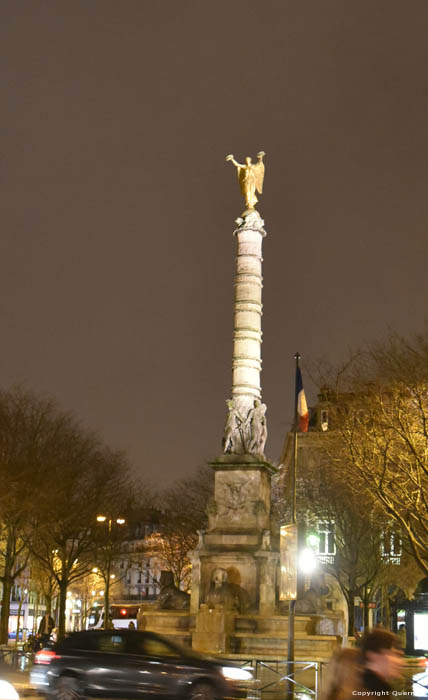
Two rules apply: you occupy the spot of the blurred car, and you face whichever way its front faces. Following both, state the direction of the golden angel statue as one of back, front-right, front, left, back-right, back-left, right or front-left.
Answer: left

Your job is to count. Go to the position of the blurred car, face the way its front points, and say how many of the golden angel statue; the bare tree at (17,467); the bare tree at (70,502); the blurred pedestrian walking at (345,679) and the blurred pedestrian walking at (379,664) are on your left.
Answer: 3

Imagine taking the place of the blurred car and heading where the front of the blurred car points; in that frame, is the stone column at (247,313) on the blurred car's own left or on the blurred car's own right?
on the blurred car's own left

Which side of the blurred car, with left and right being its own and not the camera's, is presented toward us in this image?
right
